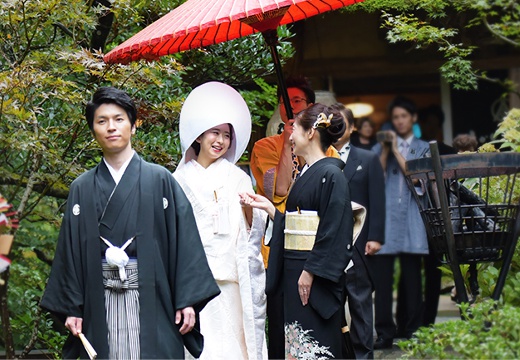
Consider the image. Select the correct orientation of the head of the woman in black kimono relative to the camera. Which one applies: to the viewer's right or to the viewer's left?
to the viewer's left

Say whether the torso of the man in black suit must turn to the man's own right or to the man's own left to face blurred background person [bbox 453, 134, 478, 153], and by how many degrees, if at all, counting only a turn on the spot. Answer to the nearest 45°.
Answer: approximately 180°

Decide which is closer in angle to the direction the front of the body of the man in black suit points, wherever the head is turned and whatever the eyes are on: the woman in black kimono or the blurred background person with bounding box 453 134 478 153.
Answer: the woman in black kimono

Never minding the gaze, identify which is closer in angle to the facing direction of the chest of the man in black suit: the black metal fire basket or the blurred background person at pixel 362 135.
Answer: the black metal fire basket

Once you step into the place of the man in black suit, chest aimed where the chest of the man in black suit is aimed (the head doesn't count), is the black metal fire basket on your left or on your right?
on your left

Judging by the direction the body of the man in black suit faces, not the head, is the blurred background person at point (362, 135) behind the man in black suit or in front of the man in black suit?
behind

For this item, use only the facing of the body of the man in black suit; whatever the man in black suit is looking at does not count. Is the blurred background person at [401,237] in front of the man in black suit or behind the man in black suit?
behind

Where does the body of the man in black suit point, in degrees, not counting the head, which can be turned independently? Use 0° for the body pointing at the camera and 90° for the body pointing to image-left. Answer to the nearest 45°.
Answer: approximately 45°
